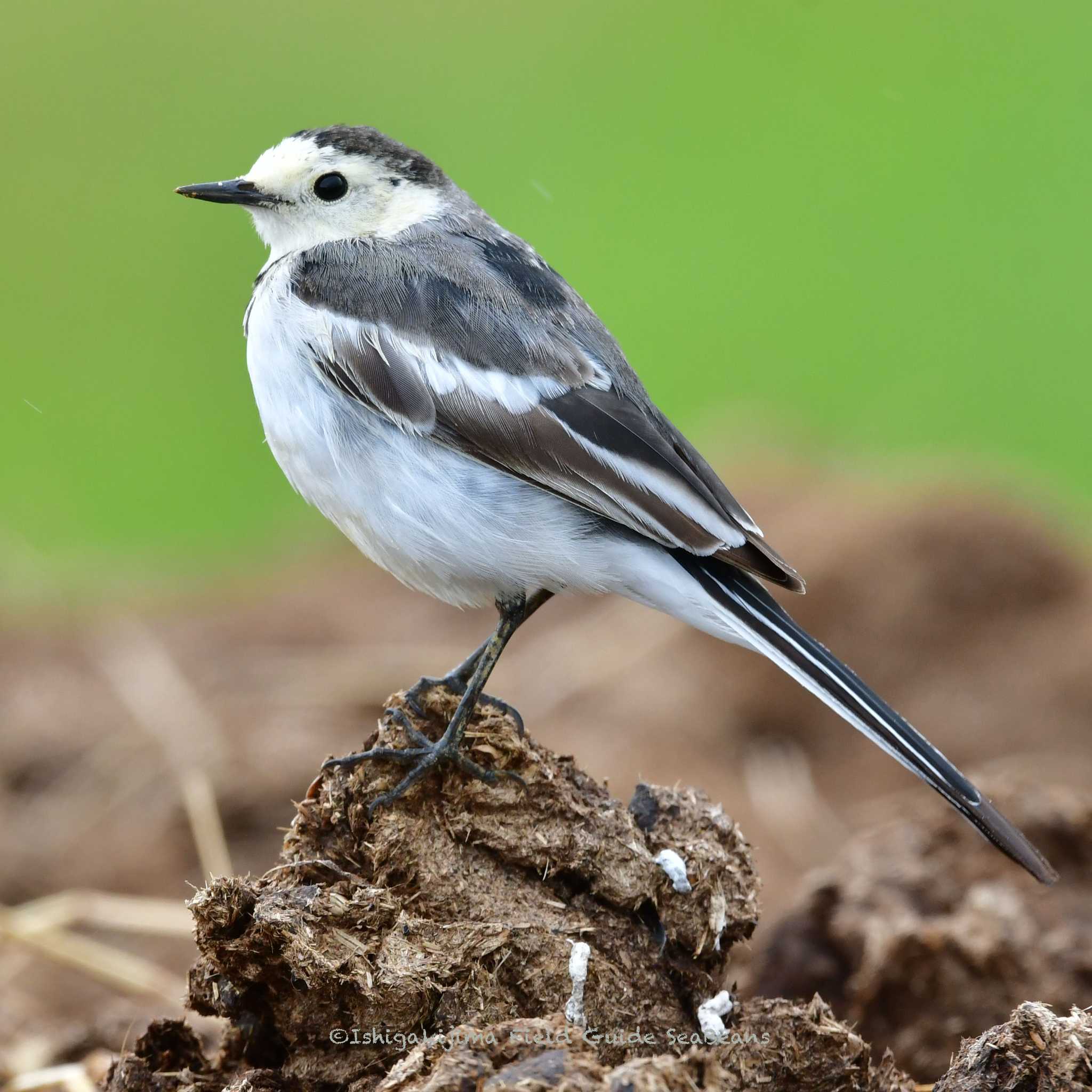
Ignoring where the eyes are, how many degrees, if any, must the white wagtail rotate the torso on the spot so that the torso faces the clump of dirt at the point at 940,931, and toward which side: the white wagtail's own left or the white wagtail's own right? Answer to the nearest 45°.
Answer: approximately 135° to the white wagtail's own right

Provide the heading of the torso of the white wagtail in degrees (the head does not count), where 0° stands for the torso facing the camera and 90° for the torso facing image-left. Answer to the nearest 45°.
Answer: approximately 90°
